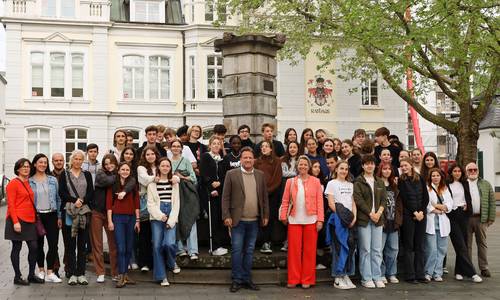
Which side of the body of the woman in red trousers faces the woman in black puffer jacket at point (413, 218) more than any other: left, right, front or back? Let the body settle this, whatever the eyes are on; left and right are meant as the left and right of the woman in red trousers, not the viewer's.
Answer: left

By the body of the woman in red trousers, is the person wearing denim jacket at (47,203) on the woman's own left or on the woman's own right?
on the woman's own right

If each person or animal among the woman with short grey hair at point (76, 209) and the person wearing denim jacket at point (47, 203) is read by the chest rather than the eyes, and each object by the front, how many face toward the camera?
2

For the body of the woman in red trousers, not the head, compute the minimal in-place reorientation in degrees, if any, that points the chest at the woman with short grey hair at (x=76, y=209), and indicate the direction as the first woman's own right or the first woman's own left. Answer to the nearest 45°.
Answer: approximately 90° to the first woman's own right

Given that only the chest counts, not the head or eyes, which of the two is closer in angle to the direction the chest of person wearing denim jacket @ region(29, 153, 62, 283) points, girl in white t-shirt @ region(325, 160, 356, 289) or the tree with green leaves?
the girl in white t-shirt

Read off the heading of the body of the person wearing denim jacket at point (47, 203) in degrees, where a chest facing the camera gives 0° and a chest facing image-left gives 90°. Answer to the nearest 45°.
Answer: approximately 0°
